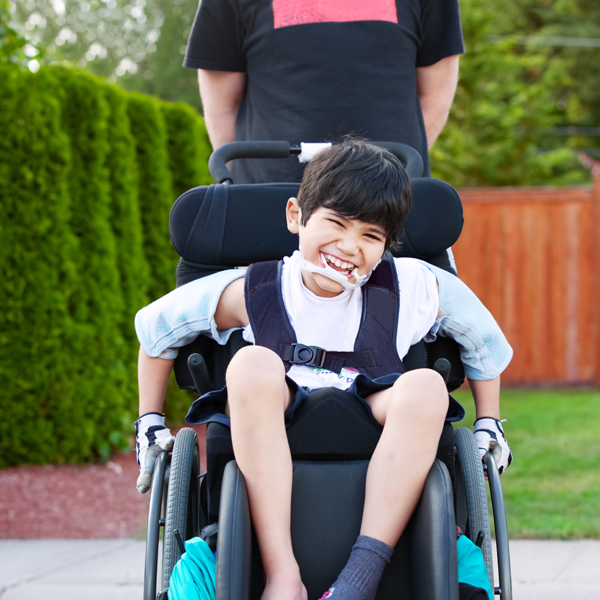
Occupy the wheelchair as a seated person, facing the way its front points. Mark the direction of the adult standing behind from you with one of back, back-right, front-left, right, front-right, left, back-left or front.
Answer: back

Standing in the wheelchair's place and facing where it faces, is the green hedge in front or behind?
behind

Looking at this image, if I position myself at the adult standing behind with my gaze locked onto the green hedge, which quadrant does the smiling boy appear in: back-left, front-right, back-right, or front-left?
back-left

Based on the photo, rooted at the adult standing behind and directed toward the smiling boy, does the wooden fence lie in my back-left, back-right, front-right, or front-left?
back-left

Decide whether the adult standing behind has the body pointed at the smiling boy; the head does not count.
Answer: yes

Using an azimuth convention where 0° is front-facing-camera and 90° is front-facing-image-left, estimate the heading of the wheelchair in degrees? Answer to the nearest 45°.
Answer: approximately 0°

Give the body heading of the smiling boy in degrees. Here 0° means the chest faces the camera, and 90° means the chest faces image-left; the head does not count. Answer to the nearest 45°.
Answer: approximately 0°
